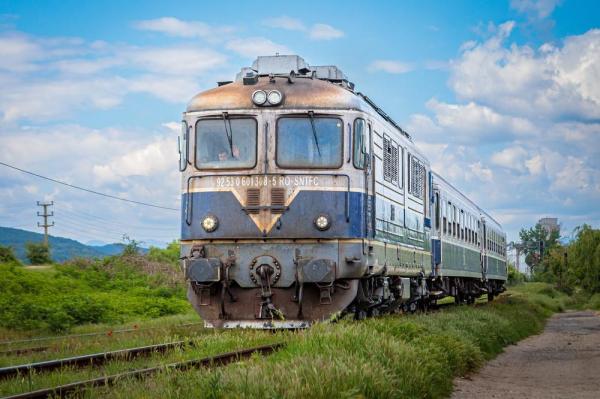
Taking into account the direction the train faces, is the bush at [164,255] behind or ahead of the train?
behind

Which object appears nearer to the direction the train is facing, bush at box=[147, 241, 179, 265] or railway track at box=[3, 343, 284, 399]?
the railway track

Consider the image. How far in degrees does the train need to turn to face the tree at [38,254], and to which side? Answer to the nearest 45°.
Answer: approximately 135° to its right

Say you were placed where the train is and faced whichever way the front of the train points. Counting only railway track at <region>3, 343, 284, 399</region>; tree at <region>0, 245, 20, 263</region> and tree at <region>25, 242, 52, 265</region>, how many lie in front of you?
1

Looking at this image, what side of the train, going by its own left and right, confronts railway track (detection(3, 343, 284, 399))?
front

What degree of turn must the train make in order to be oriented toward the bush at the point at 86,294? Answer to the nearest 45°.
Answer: approximately 45° to its right

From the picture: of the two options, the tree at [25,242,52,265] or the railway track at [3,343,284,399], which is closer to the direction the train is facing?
the railway track

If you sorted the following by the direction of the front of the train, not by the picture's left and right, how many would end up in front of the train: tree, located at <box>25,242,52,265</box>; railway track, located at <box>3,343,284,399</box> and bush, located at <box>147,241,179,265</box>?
1

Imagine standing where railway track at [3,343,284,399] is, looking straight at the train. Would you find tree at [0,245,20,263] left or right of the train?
left

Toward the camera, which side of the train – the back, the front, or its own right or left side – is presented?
front

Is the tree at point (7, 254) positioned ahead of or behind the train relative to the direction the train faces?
behind

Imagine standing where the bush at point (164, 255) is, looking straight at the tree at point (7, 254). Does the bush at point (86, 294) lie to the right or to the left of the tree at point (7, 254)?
left

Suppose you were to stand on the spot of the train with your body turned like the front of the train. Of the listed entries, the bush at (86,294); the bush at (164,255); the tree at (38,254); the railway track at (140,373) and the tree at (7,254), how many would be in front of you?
1

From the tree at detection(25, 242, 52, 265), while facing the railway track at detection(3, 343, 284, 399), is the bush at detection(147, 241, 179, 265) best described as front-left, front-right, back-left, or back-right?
front-left
